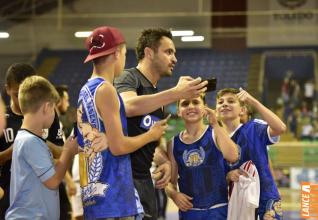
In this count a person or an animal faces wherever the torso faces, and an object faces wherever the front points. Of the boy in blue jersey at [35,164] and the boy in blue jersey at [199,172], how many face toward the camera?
1

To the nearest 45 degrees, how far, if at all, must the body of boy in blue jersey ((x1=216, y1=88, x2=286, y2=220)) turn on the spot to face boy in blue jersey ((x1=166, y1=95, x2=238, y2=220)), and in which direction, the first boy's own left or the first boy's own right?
0° — they already face them

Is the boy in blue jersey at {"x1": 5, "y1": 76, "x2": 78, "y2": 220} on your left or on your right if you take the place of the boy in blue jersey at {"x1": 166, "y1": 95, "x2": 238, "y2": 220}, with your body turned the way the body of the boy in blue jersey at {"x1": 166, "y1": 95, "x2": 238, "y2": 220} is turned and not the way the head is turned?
on your right

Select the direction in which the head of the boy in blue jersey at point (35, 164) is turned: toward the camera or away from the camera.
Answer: away from the camera

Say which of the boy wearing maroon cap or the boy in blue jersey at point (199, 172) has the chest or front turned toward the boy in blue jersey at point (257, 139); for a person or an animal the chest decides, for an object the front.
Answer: the boy wearing maroon cap

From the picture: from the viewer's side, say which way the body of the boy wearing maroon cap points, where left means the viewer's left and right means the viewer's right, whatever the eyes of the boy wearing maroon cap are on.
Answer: facing away from the viewer and to the right of the viewer

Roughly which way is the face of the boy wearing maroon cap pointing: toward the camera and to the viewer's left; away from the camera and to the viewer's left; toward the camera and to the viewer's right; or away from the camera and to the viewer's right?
away from the camera and to the viewer's right

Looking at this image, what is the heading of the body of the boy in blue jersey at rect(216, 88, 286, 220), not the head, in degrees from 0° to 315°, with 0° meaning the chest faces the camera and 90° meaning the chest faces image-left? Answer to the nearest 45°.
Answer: approximately 45°

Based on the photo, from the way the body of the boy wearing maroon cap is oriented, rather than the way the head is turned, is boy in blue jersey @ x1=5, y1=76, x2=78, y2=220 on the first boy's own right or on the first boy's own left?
on the first boy's own left
